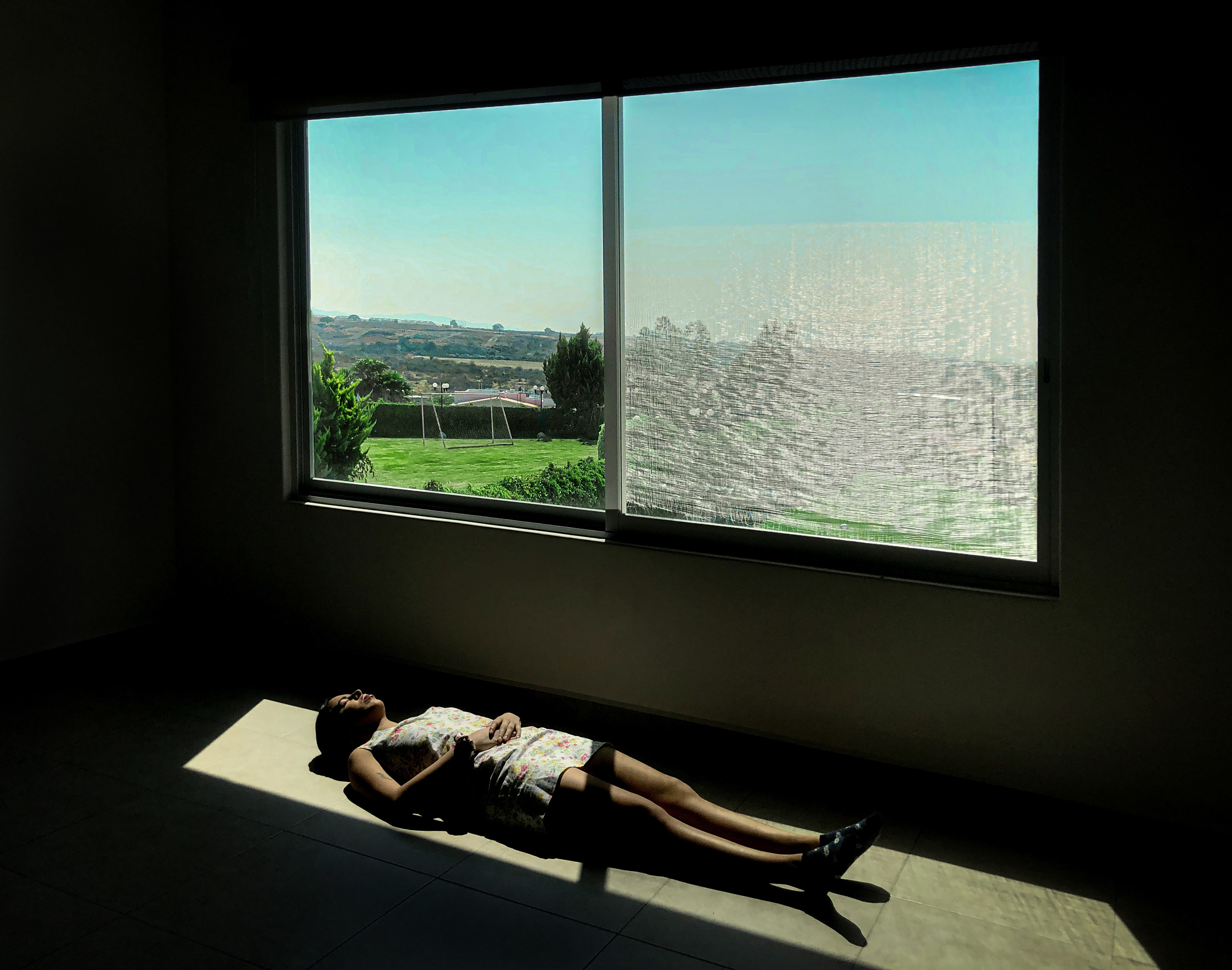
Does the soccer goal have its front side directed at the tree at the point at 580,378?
no

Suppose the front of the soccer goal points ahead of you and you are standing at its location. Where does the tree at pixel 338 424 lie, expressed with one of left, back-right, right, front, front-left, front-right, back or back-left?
front
